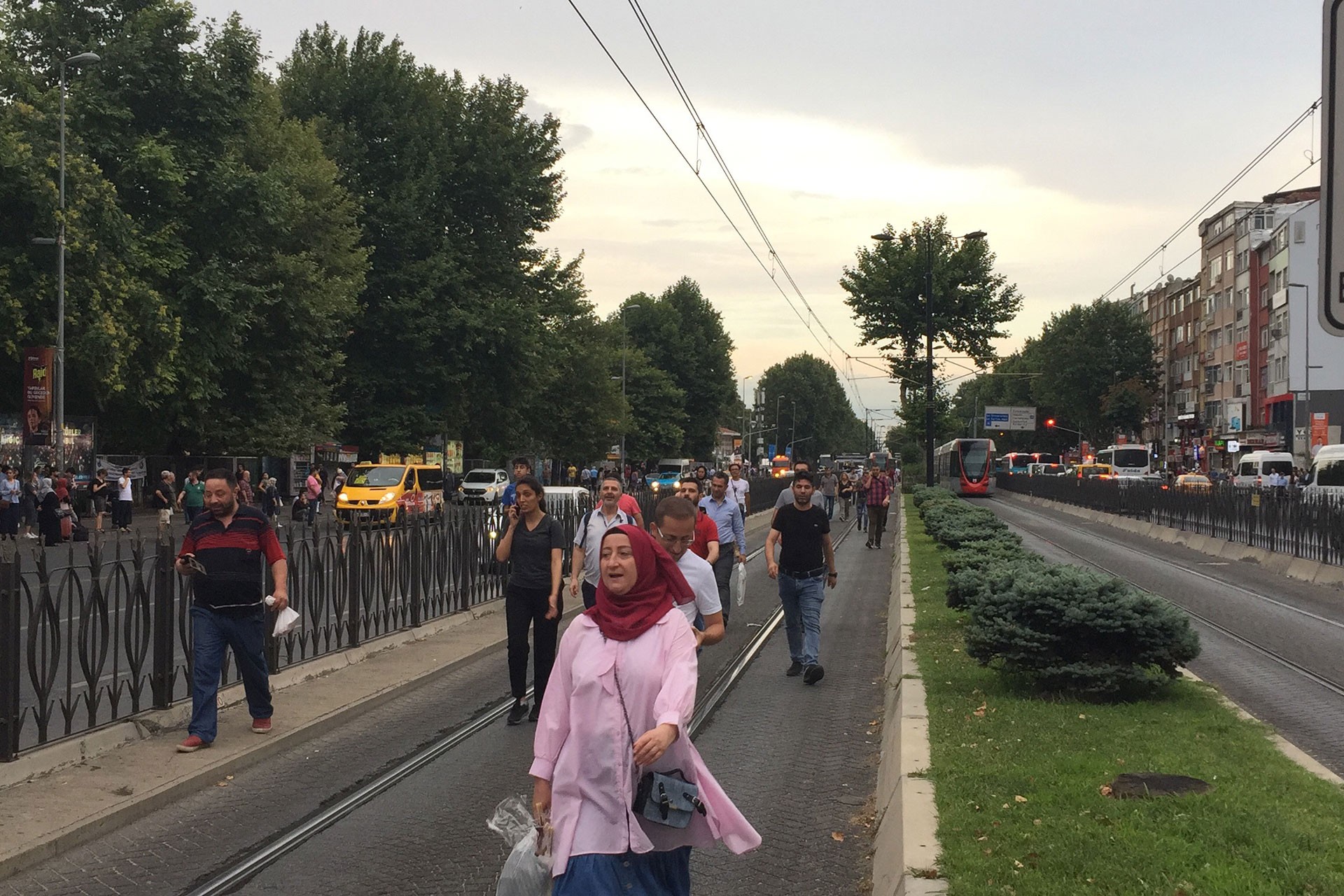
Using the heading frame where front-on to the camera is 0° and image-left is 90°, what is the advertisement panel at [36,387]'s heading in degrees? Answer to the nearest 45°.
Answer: approximately 0°

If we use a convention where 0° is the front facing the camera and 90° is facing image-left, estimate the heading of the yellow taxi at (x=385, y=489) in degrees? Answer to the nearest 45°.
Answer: approximately 45°

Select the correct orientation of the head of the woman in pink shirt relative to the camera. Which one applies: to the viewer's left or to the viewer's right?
to the viewer's left

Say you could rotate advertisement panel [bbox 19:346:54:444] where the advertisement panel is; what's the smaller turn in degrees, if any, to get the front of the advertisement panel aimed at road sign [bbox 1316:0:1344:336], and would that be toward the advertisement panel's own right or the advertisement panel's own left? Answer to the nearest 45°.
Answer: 0° — it already faces it

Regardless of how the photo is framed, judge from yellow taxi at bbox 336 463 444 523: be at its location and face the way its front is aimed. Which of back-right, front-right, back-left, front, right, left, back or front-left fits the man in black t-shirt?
front-left
